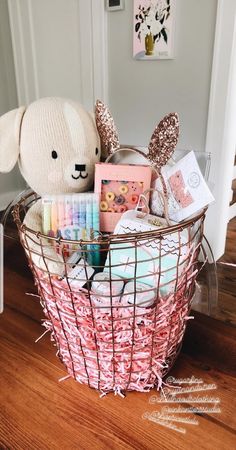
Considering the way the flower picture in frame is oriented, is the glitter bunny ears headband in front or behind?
in front

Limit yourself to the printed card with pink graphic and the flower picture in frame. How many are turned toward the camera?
2

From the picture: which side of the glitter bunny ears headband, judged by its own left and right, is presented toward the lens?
front

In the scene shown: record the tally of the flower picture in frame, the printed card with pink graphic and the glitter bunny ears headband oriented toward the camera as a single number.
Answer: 3

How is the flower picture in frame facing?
toward the camera

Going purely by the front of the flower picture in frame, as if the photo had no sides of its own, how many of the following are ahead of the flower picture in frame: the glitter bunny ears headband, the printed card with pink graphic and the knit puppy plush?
3

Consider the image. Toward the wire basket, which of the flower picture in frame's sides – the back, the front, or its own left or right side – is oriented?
front

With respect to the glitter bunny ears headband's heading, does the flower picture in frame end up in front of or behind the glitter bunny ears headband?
behind

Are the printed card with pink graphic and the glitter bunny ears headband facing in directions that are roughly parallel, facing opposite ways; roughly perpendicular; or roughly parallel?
roughly parallel

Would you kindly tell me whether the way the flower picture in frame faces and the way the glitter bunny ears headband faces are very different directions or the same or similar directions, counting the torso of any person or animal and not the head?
same or similar directions

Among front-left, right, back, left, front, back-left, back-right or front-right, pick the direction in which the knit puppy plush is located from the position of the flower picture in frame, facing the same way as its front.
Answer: front

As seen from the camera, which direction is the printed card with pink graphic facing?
toward the camera
